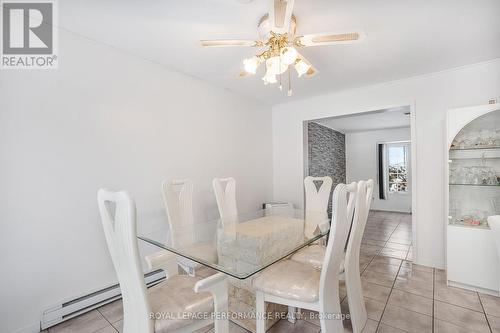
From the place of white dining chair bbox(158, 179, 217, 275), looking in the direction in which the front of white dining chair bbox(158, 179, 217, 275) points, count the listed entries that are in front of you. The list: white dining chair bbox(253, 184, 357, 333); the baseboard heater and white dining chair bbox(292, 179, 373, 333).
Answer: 2

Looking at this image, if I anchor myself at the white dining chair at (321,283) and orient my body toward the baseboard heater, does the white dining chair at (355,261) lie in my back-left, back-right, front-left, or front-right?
back-right

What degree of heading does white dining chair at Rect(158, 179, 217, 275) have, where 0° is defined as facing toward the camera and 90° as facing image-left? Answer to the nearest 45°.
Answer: approximately 315°

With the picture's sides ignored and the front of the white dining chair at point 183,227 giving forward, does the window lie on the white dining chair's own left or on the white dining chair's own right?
on the white dining chair's own left

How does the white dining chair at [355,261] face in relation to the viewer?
to the viewer's left

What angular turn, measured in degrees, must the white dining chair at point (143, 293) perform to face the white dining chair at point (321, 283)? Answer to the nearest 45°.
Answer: approximately 45° to its right

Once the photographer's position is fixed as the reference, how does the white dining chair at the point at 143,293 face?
facing away from the viewer and to the right of the viewer

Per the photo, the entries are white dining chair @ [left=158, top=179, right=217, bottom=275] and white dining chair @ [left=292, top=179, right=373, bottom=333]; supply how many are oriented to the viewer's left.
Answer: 1

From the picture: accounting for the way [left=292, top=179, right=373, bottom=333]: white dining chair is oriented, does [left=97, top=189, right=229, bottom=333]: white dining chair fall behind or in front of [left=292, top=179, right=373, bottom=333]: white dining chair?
in front

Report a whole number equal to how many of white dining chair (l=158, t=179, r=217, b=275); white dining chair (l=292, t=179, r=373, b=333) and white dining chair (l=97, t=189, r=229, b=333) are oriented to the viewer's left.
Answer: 1

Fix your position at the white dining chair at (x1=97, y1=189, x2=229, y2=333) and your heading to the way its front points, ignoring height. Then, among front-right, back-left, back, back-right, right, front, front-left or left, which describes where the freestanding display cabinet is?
front-right

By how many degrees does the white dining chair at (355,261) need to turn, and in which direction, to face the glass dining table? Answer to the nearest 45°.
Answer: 0° — it already faces it

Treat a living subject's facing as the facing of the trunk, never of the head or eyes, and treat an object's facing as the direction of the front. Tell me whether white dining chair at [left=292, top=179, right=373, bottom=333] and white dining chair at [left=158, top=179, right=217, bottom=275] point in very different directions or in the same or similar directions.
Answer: very different directions

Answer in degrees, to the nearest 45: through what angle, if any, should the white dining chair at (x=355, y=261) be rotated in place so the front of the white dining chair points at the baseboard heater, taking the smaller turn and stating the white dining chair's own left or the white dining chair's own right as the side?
0° — it already faces it
